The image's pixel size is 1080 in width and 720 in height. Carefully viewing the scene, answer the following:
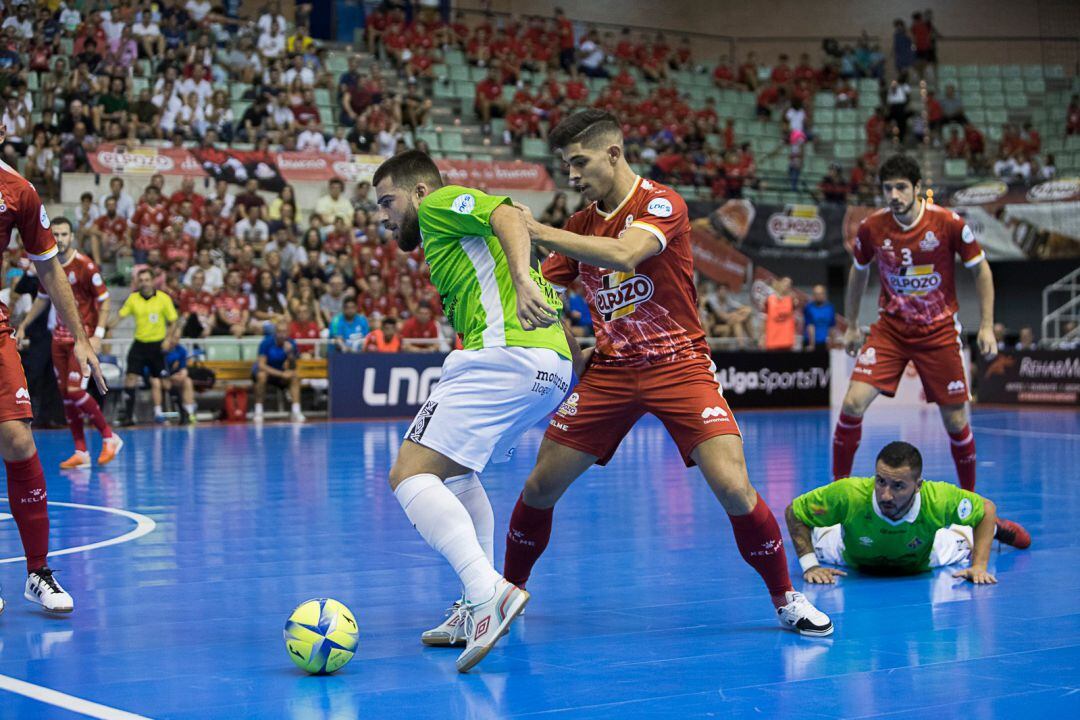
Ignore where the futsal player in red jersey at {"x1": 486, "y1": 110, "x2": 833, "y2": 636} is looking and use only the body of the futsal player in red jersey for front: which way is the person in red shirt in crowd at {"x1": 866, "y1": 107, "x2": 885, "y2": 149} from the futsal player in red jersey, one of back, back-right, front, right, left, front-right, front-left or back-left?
back-right

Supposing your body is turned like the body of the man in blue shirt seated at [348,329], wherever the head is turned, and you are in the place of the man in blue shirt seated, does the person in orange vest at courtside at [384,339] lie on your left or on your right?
on your left

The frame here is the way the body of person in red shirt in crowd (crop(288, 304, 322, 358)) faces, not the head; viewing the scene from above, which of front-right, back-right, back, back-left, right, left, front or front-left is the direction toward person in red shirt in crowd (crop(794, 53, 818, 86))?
back-left

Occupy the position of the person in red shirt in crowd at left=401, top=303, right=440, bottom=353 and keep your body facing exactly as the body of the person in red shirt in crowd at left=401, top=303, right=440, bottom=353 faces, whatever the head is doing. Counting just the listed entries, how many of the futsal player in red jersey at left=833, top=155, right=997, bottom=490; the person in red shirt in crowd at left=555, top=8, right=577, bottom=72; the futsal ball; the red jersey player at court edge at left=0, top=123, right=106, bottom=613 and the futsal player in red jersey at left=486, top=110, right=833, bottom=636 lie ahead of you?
4

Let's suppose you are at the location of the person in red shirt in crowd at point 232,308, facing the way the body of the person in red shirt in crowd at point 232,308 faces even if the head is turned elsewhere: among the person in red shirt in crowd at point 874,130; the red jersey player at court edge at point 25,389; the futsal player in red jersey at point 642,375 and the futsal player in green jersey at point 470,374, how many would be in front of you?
3

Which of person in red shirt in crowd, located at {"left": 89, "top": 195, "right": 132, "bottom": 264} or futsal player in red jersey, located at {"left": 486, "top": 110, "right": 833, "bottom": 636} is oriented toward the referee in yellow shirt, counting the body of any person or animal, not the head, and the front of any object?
the person in red shirt in crowd

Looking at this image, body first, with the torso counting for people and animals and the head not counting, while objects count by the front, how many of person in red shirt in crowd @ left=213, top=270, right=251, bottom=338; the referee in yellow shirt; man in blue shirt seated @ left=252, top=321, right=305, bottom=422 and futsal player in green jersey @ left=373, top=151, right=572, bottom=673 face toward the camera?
3

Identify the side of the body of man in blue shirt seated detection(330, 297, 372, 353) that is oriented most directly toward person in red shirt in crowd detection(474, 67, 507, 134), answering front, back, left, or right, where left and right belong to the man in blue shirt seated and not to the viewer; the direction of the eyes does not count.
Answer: back

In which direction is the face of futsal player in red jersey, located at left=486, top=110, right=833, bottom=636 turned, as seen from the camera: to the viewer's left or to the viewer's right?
to the viewer's left
